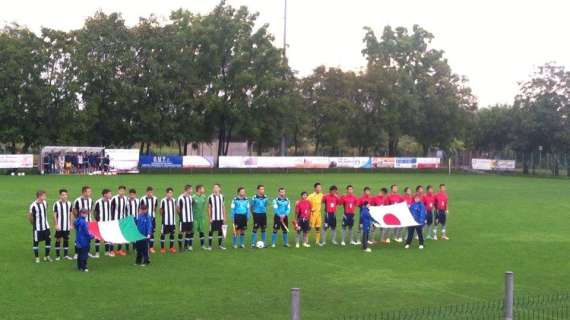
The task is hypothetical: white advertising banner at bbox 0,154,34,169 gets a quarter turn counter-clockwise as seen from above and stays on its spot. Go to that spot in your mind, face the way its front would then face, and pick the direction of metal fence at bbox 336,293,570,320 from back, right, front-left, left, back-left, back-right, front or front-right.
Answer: right

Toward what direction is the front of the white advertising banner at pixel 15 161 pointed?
toward the camera
